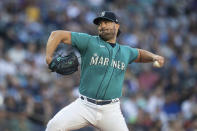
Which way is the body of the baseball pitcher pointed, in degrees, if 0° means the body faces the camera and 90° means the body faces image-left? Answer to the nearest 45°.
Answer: approximately 0°
